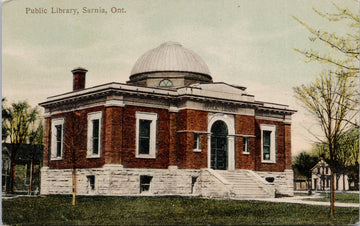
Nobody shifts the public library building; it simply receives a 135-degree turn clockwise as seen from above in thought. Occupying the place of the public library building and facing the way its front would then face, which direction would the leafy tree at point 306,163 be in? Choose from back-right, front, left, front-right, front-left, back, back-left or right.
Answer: back-right

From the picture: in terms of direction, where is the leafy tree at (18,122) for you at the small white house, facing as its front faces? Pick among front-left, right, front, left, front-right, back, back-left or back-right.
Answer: front-right

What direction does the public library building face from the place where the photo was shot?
facing the viewer and to the right of the viewer

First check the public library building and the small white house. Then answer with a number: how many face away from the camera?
0

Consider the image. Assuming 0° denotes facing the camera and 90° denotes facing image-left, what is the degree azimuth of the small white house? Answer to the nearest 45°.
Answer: approximately 0°

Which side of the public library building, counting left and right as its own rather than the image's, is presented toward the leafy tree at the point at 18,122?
right

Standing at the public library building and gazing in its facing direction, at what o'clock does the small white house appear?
The small white house is roughly at 9 o'clock from the public library building.
